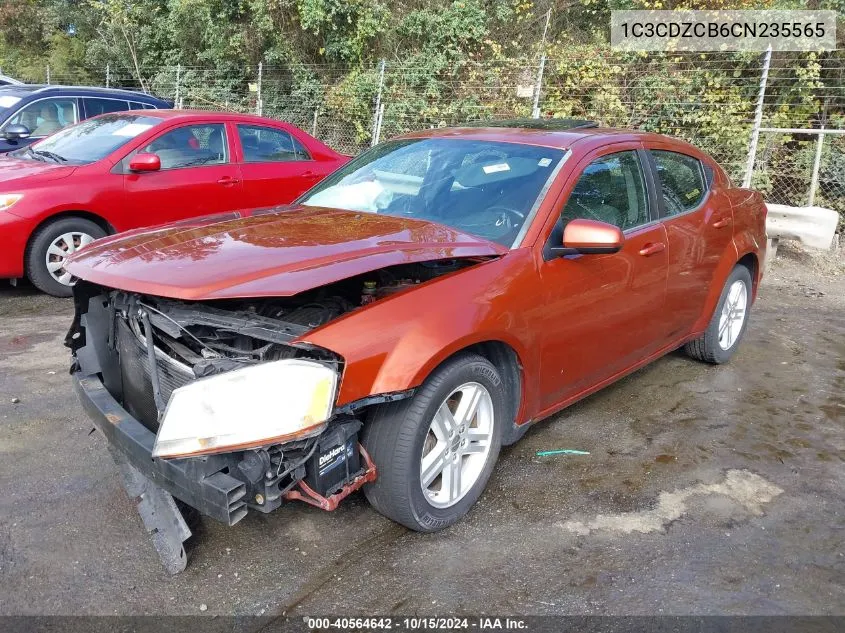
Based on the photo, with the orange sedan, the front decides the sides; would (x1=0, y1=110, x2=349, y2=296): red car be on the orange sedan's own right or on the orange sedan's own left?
on the orange sedan's own right

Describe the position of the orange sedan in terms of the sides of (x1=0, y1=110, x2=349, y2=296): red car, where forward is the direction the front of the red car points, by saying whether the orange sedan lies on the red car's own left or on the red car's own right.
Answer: on the red car's own left

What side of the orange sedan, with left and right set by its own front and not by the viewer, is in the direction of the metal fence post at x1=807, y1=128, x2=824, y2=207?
back

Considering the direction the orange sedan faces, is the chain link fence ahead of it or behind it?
behind

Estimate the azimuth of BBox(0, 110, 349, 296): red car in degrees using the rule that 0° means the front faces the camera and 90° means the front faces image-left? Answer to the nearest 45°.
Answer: approximately 45°

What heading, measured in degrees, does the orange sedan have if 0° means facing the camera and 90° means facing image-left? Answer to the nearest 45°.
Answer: approximately 45°

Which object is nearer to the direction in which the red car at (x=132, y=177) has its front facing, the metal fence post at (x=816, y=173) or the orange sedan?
the orange sedan
